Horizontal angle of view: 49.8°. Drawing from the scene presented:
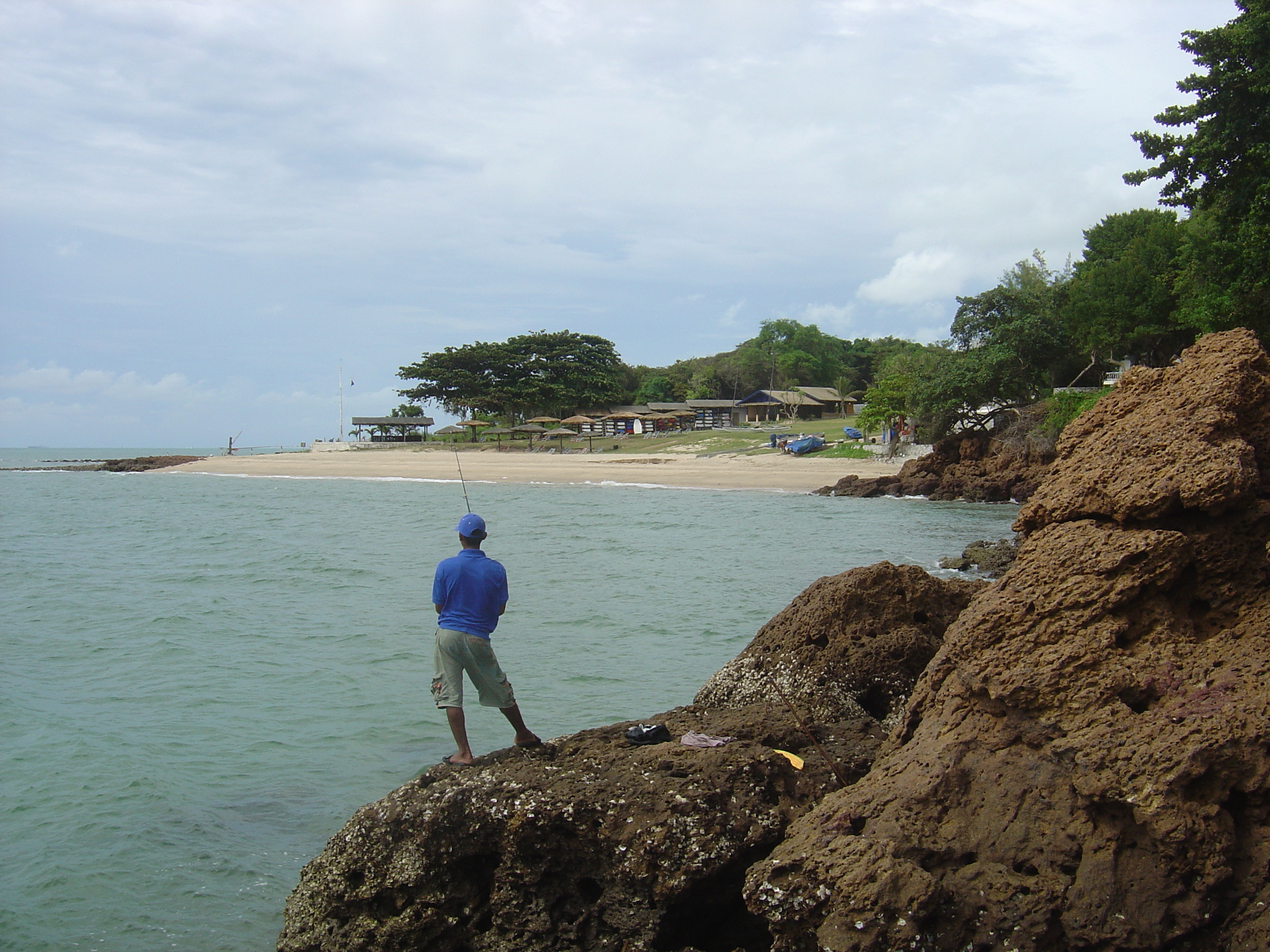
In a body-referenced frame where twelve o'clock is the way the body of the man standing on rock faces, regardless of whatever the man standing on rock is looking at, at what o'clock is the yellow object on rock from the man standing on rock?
The yellow object on rock is roughly at 4 o'clock from the man standing on rock.

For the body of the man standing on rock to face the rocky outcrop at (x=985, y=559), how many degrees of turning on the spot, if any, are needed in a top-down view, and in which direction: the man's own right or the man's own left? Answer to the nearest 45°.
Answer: approximately 45° to the man's own right

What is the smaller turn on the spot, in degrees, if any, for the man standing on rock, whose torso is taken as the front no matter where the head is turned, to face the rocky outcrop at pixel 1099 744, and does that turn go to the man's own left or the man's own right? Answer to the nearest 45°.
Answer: approximately 135° to the man's own right

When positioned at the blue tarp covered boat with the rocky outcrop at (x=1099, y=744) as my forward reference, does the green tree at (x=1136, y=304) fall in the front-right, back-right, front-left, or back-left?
front-left

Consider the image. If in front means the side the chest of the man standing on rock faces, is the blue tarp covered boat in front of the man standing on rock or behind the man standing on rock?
in front

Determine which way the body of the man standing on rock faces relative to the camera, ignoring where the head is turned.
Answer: away from the camera

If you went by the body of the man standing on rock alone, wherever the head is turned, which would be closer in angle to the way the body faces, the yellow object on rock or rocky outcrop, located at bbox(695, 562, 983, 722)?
the rocky outcrop

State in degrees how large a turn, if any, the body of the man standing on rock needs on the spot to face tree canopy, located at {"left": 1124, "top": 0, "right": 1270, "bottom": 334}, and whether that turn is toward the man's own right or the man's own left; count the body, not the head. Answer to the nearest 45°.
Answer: approximately 45° to the man's own right

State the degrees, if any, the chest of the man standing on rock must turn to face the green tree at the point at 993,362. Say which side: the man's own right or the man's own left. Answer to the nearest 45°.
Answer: approximately 45° to the man's own right

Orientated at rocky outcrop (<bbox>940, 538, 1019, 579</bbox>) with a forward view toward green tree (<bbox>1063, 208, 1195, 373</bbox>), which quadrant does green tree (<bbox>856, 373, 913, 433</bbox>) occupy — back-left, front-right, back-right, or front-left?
front-left

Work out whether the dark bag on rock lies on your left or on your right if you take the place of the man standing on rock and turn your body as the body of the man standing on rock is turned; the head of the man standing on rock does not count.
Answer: on your right
